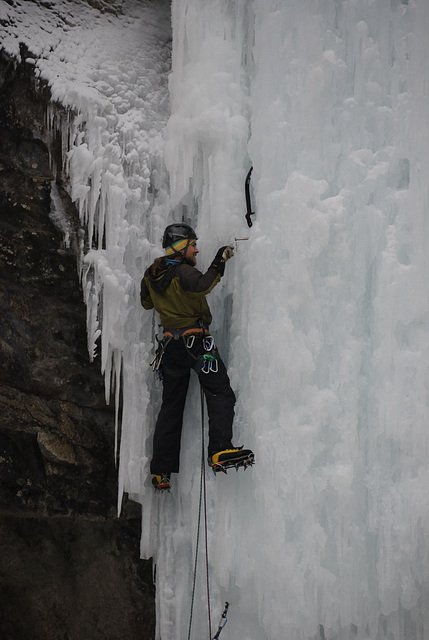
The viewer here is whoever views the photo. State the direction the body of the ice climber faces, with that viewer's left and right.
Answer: facing away from the viewer and to the right of the viewer
